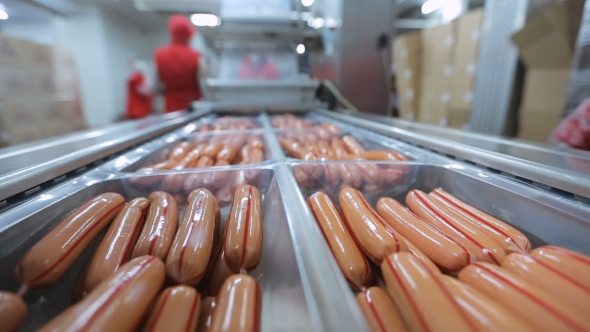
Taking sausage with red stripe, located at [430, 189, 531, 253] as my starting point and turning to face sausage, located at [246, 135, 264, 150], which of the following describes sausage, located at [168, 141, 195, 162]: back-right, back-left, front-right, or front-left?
front-left

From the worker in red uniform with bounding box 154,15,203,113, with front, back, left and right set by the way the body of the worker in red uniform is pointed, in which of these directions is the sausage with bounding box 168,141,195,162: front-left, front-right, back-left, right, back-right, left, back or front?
back

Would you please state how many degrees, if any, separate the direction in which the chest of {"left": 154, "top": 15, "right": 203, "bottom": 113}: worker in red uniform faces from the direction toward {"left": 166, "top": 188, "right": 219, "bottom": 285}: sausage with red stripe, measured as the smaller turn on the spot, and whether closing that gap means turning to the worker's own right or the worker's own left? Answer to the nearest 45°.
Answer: approximately 180°

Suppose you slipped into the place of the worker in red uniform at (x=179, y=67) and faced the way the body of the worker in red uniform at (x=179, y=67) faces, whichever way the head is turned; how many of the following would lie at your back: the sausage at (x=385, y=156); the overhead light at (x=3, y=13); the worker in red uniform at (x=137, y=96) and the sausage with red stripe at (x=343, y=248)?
2

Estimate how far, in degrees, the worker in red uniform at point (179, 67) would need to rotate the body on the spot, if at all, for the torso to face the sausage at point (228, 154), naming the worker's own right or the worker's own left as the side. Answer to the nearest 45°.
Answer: approximately 180°

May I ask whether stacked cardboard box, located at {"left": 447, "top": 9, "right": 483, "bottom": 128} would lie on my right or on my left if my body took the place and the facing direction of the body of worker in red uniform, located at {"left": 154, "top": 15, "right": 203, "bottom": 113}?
on my right

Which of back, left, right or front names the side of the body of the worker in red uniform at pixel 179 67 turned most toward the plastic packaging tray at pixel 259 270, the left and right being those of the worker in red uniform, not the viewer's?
back

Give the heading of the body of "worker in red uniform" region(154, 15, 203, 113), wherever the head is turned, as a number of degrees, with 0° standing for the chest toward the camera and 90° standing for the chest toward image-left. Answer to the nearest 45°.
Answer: approximately 180°

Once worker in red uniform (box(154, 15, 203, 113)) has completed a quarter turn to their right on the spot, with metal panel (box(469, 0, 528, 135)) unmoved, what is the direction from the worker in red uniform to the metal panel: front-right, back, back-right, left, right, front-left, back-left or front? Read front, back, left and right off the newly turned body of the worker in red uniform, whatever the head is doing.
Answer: front-right

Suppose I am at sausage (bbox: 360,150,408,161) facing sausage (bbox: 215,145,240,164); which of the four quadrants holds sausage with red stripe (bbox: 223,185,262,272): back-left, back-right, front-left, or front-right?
front-left

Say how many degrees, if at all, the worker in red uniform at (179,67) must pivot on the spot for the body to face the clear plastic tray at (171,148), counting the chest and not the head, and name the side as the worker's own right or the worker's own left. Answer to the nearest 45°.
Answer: approximately 180°

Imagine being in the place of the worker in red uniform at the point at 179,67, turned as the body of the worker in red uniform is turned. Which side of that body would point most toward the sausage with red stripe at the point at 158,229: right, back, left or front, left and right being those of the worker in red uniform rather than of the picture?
back

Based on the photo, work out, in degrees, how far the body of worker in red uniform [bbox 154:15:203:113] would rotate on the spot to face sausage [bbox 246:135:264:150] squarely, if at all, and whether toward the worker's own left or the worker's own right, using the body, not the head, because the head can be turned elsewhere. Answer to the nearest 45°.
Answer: approximately 180°

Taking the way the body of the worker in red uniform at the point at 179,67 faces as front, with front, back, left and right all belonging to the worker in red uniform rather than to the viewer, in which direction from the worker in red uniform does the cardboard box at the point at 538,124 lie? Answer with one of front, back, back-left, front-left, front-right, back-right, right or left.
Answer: back-right
